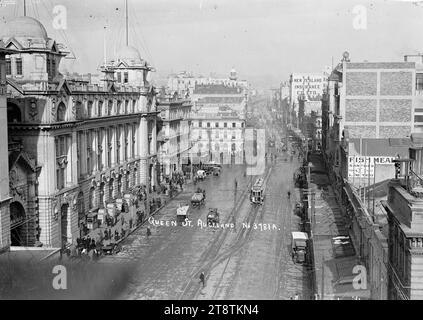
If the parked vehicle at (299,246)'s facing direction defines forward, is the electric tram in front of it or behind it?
behind

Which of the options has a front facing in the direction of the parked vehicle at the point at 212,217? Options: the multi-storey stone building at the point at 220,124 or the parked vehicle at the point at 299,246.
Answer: the multi-storey stone building

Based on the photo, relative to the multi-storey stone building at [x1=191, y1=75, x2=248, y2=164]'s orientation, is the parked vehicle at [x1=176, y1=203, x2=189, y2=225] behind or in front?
in front

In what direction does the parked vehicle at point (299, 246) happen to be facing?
toward the camera

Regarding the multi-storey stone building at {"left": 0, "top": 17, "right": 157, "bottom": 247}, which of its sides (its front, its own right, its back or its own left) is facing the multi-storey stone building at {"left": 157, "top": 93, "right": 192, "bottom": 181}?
left

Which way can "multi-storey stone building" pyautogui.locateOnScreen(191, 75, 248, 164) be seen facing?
toward the camera

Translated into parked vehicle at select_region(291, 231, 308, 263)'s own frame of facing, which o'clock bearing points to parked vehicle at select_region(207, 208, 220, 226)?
parked vehicle at select_region(207, 208, 220, 226) is roughly at 4 o'clock from parked vehicle at select_region(291, 231, 308, 263).

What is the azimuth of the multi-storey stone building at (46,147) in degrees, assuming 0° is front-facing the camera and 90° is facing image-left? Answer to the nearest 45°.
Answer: approximately 315°

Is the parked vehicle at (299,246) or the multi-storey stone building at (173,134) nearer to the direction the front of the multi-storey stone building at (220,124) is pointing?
the parked vehicle

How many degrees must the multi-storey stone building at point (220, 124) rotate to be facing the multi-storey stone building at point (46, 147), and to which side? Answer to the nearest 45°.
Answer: approximately 45° to its right

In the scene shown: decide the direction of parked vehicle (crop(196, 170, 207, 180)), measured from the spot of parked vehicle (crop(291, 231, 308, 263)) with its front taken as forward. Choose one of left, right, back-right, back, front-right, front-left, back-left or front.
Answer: back-right

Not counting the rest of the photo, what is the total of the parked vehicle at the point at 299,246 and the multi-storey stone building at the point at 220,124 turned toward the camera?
2
